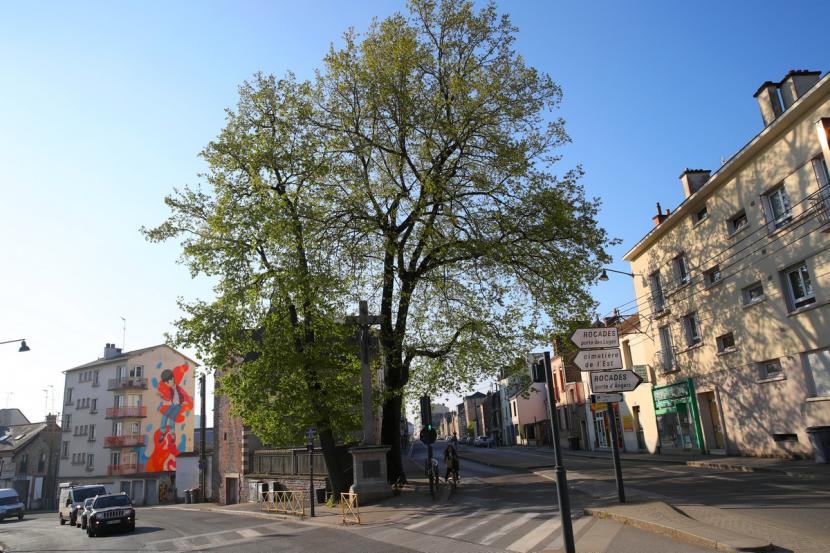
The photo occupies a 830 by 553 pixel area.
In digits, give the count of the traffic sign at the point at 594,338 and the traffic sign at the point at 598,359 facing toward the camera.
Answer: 2

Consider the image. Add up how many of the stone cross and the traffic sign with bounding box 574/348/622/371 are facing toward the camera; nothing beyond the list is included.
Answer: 2

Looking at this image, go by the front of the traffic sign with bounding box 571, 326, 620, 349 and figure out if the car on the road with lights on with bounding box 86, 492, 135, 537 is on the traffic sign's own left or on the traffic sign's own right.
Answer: on the traffic sign's own right

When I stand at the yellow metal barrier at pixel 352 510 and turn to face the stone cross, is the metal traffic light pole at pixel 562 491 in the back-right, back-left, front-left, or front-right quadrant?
back-right

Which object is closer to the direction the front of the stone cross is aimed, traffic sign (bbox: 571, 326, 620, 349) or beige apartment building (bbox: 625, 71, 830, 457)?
the traffic sign

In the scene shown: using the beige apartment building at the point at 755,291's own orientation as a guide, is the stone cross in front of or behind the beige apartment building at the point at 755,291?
in front

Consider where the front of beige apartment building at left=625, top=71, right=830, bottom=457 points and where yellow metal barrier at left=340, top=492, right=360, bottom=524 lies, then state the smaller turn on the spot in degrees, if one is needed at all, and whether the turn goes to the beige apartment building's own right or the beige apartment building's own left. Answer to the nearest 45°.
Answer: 0° — it already faces it

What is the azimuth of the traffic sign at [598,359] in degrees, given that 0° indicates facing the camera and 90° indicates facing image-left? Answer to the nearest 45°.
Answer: approximately 0°

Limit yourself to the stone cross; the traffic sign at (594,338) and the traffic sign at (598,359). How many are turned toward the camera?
3

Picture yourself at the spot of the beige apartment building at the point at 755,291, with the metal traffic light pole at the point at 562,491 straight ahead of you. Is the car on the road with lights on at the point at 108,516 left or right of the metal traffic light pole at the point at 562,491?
right

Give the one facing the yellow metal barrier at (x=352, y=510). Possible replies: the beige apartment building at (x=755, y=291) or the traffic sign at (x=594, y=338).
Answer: the beige apartment building
